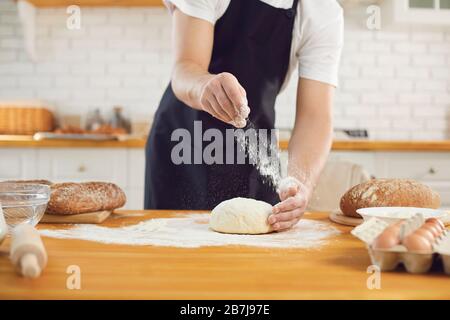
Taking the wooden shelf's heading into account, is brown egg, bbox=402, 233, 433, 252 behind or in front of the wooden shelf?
in front

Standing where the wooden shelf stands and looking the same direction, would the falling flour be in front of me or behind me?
in front

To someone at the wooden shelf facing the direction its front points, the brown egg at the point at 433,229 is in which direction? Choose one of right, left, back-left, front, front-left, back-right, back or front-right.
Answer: front

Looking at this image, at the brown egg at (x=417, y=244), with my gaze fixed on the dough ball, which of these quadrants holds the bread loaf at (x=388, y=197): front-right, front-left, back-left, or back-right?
front-right

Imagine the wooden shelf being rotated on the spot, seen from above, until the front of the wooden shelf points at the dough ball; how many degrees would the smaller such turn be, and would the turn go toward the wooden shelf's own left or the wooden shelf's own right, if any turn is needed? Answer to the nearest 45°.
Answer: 0° — it already faces it

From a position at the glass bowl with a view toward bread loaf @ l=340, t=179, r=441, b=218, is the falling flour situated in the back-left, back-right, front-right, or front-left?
front-left

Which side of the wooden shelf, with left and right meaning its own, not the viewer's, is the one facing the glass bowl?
front

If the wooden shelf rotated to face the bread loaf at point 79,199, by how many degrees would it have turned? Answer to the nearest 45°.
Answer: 0° — it already faces it

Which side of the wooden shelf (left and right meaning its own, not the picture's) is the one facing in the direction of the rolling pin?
front

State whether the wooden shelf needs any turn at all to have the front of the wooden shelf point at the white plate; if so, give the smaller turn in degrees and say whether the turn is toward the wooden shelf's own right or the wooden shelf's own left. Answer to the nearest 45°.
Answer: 0° — it already faces it

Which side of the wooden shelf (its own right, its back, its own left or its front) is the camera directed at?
front

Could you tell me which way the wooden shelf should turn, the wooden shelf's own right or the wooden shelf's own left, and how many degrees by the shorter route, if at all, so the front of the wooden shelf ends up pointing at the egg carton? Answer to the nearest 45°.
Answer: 0° — it already faces it
